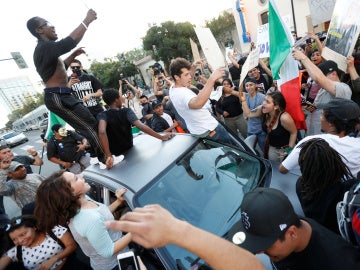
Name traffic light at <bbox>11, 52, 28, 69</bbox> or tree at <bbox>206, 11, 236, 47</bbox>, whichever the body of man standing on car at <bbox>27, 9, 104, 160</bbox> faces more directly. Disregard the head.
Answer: the tree

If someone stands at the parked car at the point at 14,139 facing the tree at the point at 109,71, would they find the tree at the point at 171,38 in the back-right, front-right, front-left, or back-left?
front-right

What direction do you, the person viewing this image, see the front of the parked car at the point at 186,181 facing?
facing the viewer and to the right of the viewer

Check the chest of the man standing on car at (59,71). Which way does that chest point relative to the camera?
to the viewer's right

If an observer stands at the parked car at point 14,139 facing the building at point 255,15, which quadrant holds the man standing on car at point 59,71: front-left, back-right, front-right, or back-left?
front-right

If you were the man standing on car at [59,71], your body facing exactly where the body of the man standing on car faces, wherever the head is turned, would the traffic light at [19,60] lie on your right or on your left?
on your left

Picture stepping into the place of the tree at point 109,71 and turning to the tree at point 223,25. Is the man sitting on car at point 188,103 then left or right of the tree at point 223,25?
right
